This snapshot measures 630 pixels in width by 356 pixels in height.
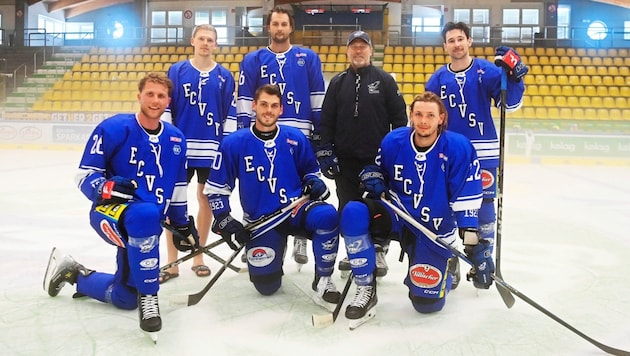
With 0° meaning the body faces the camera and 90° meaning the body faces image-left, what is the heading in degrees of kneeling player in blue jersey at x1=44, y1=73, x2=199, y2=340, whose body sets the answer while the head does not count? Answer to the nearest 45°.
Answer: approximately 315°

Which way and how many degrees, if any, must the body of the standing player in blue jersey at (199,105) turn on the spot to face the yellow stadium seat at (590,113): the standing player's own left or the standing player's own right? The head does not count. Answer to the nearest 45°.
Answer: approximately 135° to the standing player's own left

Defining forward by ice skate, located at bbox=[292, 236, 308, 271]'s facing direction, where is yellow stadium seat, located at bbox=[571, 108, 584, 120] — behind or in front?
behind

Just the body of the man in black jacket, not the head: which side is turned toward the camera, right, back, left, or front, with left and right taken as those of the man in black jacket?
front

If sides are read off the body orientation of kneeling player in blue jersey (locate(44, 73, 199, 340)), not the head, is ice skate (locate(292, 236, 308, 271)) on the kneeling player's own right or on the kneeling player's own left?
on the kneeling player's own left

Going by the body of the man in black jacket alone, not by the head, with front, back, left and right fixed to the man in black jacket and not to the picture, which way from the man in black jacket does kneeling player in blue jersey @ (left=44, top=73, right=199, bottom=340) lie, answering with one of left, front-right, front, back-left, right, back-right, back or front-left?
front-right

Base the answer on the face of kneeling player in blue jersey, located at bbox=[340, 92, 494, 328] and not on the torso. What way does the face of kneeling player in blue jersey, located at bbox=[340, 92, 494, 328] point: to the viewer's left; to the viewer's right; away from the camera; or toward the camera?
toward the camera

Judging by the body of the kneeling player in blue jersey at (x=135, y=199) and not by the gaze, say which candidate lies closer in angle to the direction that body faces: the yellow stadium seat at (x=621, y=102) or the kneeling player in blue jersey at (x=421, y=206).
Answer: the kneeling player in blue jersey

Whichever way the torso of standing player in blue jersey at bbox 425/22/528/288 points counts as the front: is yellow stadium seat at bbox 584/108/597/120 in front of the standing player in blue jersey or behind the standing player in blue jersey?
behind

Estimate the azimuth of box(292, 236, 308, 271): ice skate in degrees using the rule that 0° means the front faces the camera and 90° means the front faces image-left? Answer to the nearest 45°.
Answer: approximately 0°

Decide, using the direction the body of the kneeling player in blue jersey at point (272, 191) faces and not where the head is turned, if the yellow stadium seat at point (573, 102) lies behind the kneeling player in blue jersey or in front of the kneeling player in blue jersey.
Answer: behind

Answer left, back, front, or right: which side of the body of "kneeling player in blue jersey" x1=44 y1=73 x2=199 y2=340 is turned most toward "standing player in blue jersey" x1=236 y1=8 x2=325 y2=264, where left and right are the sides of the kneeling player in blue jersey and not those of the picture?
left

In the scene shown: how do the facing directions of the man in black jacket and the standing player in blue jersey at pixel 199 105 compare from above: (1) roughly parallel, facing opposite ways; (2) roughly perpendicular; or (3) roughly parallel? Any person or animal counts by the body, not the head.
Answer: roughly parallel

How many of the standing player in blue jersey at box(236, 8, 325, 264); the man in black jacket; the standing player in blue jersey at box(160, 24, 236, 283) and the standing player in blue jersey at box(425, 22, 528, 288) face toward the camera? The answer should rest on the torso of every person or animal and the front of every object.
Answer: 4

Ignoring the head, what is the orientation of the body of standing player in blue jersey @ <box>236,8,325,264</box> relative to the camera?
toward the camera

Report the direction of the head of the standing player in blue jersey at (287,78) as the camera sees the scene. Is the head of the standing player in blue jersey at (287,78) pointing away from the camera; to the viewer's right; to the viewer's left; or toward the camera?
toward the camera

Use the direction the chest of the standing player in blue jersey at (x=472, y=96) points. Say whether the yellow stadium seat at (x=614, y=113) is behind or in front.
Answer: behind

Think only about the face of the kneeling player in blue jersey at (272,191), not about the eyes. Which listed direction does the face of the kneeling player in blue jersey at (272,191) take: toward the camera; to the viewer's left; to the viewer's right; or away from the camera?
toward the camera

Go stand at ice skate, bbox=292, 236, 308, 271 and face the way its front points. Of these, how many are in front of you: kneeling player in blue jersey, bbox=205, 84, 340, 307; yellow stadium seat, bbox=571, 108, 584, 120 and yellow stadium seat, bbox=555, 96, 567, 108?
1
